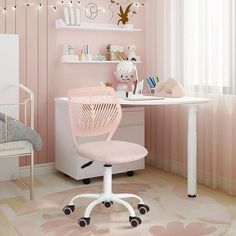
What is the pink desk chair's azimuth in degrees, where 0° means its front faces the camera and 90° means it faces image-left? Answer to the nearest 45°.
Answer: approximately 315°

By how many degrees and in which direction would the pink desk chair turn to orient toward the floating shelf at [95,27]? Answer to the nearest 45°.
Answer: approximately 135° to its left

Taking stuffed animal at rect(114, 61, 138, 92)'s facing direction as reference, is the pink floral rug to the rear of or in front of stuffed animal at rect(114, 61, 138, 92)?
in front

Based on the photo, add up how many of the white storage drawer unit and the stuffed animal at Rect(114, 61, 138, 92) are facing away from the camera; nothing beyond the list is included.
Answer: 0

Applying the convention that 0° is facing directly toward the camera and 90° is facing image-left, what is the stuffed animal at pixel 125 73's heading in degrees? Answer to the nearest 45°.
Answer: approximately 0°

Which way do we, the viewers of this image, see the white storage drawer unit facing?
facing the viewer and to the right of the viewer

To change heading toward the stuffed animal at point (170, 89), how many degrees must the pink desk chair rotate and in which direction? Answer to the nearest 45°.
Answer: approximately 90° to its left

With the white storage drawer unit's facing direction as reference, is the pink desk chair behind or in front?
in front
